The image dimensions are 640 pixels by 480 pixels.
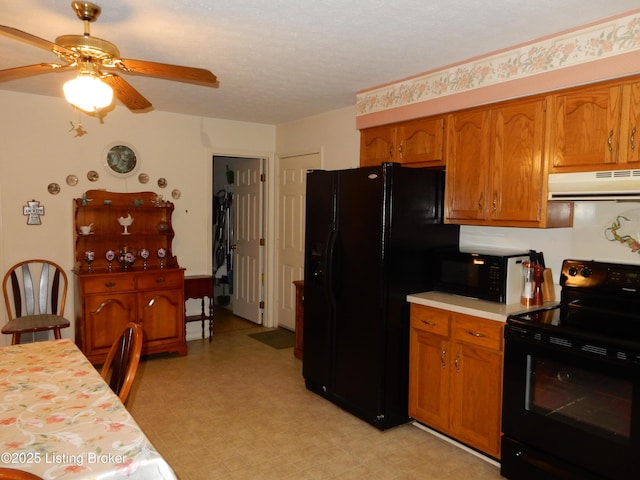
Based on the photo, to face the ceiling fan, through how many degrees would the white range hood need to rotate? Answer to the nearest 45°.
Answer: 0° — it already faces it

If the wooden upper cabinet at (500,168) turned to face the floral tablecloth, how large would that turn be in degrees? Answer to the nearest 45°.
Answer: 0° — it already faces it

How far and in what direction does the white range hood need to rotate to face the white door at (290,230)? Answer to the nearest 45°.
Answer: approximately 90° to its right

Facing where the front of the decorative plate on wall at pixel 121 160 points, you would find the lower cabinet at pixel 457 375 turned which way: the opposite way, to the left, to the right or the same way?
to the right

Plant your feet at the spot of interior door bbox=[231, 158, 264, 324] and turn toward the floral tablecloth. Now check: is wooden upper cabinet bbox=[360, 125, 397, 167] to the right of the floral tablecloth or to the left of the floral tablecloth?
left

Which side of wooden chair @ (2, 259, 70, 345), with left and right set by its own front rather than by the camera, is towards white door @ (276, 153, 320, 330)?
left

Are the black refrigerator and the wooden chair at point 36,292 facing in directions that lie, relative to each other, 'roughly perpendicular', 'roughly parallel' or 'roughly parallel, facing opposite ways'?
roughly perpendicular

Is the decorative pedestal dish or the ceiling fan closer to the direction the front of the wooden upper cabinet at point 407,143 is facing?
the ceiling fan

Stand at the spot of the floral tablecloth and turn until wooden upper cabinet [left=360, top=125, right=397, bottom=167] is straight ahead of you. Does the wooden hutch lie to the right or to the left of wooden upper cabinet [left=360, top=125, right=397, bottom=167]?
left

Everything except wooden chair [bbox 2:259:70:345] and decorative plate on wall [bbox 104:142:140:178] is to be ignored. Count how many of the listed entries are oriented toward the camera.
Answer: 2

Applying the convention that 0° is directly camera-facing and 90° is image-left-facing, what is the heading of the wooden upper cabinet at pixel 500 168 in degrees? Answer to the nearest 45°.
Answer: approximately 45°

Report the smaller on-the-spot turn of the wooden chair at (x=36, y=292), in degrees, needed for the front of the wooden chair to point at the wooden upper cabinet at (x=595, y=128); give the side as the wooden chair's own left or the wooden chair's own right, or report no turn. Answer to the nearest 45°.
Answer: approximately 45° to the wooden chair's own left

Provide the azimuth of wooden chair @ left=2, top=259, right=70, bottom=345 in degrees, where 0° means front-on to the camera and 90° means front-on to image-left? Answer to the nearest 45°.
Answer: approximately 0°

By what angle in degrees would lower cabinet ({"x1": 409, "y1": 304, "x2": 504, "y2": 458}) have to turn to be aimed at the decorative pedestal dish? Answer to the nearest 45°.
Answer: approximately 45° to its right
